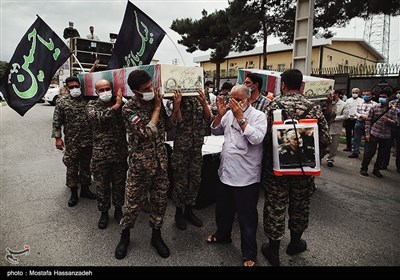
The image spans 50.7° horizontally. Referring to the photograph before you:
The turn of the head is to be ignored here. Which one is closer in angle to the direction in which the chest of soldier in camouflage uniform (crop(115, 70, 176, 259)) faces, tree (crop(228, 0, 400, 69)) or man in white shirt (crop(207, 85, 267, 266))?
the man in white shirt

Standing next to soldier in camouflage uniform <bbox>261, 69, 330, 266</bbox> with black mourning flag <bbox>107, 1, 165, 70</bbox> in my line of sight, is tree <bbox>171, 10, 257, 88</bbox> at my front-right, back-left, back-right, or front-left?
front-right

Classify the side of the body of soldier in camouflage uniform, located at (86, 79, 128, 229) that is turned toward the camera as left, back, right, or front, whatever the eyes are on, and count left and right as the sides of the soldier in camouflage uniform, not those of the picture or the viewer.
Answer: front

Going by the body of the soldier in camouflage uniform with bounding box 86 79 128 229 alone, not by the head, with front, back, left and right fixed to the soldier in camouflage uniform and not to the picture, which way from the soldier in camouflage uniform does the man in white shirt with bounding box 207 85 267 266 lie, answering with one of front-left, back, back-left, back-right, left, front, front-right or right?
front-left

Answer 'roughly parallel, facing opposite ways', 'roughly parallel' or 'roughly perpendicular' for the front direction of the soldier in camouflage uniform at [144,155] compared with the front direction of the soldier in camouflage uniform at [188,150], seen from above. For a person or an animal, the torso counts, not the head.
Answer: roughly parallel

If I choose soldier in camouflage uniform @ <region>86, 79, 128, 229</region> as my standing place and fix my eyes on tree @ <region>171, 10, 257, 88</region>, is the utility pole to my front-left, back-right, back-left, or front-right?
front-right

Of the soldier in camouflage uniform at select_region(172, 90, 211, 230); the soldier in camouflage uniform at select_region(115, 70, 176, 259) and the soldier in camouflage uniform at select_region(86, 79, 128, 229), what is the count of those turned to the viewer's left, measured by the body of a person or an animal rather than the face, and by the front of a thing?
0

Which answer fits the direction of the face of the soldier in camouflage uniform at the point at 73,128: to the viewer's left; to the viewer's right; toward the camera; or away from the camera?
toward the camera

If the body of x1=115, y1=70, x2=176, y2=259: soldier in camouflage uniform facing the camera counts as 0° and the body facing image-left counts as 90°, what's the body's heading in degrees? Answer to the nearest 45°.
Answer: approximately 315°

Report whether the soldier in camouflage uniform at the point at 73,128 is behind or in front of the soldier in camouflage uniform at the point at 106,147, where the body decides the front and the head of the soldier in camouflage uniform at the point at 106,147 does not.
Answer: behind

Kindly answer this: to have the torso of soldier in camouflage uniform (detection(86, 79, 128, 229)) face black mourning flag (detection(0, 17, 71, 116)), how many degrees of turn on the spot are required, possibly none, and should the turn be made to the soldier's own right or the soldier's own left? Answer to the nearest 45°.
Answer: approximately 135° to the soldier's own right

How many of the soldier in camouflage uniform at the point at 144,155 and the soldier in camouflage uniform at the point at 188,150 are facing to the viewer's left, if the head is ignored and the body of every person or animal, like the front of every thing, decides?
0
